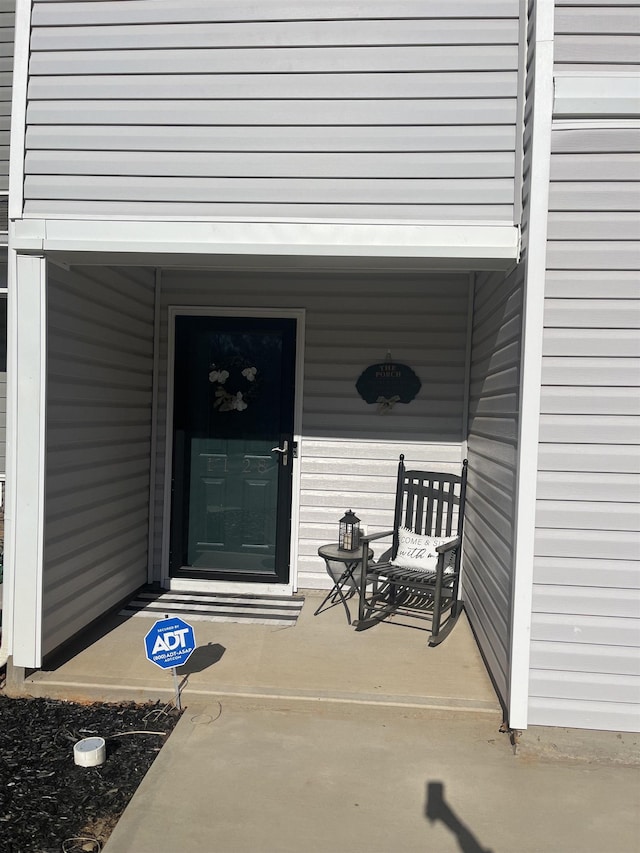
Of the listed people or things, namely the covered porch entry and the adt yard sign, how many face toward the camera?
2

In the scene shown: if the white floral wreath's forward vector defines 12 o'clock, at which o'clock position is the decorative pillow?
The decorative pillow is roughly at 10 o'clock from the white floral wreath.

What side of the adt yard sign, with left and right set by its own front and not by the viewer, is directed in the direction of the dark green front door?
back

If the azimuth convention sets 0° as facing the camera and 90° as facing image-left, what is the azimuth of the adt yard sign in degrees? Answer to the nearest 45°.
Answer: approximately 0°

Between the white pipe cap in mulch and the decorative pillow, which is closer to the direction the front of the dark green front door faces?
the white pipe cap in mulch
